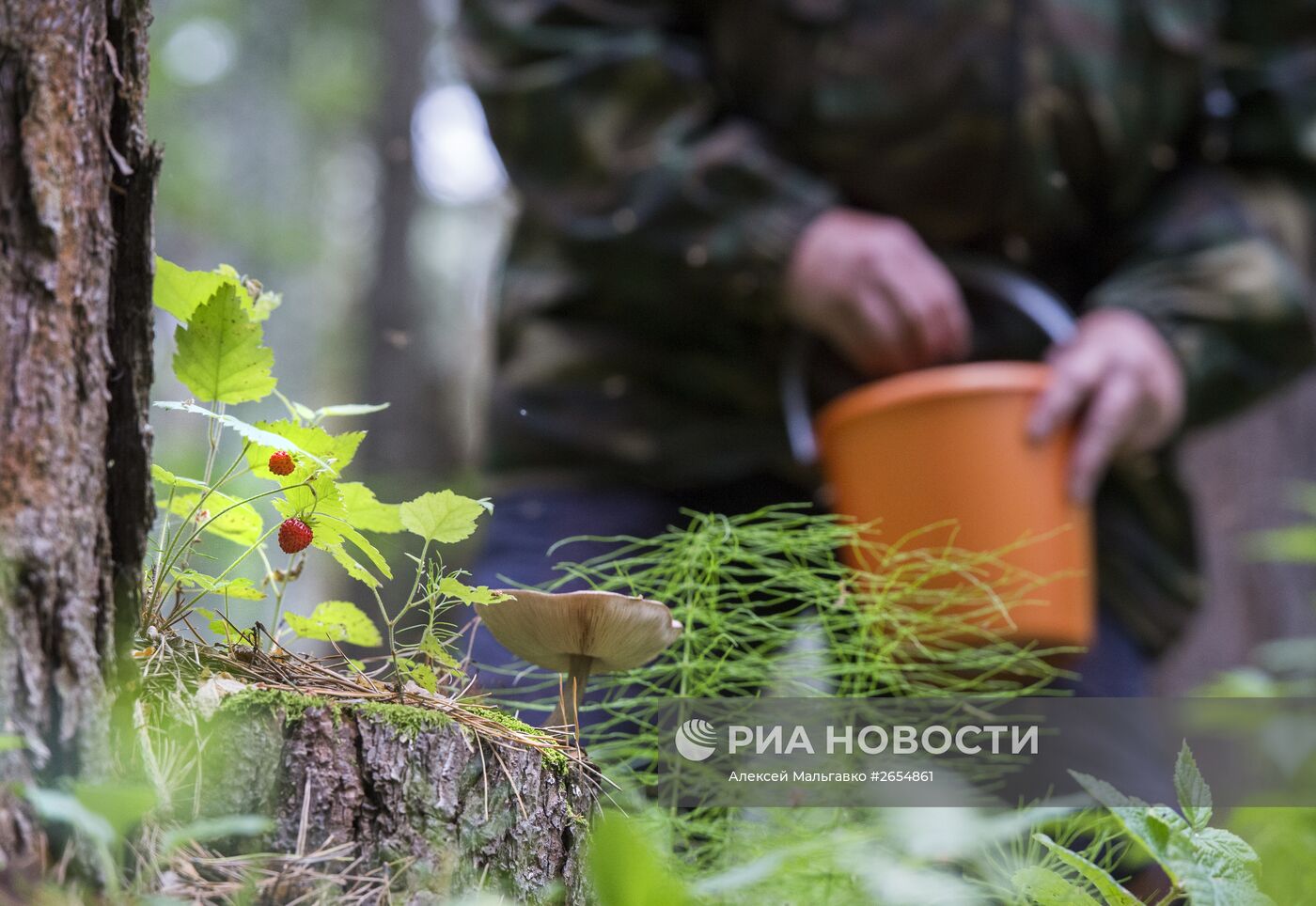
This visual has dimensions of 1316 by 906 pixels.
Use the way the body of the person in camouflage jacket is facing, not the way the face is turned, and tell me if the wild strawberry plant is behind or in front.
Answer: in front

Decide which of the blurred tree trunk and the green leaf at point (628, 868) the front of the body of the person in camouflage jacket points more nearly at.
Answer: the green leaf

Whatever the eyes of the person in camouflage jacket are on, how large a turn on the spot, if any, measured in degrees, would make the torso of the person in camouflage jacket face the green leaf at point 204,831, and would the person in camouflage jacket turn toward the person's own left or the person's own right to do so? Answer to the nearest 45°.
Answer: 0° — they already face it

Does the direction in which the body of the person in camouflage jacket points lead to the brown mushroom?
yes

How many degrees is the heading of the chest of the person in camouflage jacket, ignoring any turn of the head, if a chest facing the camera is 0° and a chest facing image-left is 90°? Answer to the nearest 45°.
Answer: approximately 0°

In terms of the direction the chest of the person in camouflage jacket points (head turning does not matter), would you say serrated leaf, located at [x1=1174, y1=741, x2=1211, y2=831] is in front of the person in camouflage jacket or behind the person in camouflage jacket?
in front

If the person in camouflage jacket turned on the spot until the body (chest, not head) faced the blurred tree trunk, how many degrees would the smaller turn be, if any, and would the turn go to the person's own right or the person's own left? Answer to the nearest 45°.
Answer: approximately 135° to the person's own right

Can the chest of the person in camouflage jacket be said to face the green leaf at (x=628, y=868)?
yes
